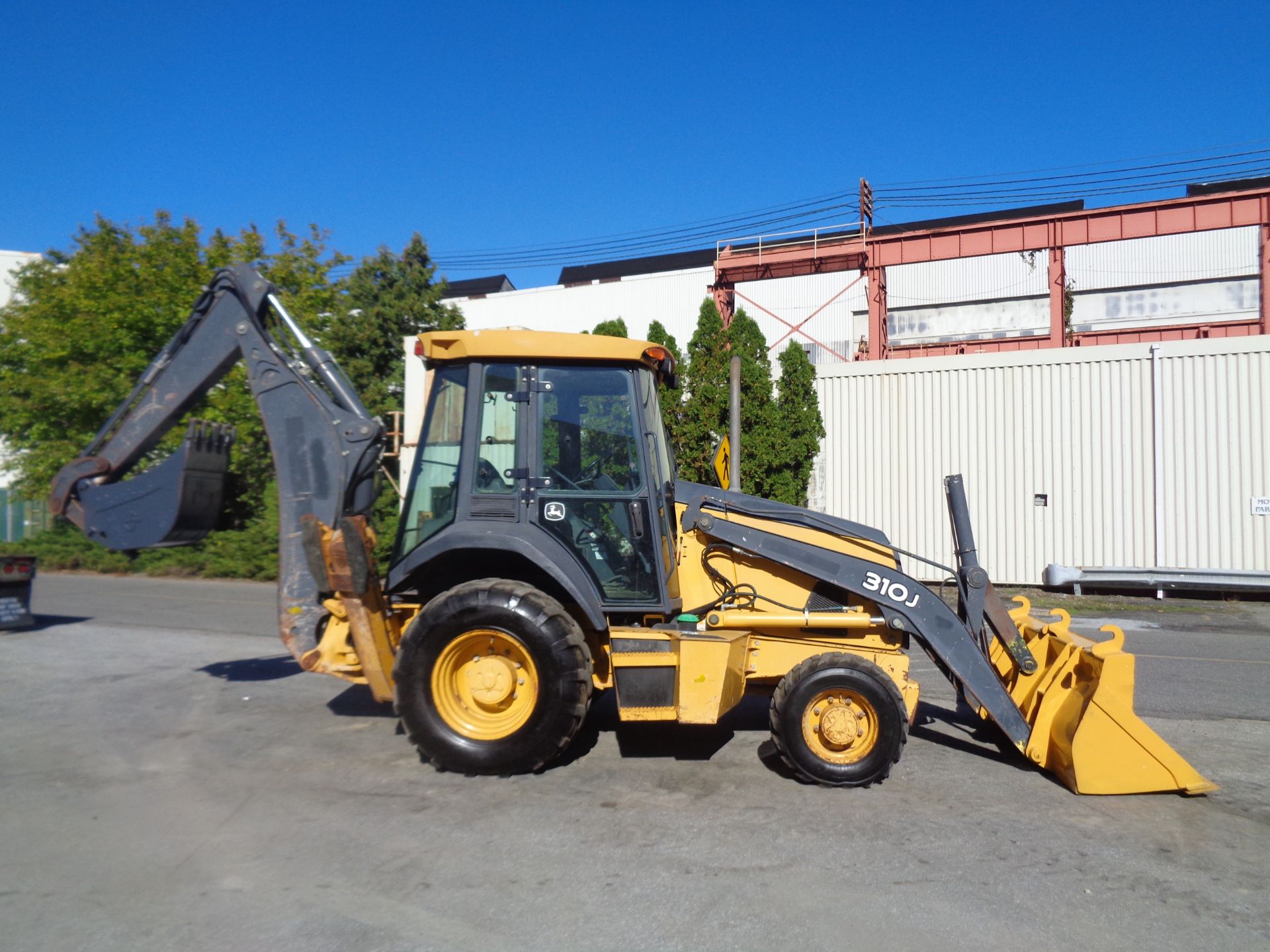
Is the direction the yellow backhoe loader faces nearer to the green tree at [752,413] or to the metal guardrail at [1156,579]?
the metal guardrail

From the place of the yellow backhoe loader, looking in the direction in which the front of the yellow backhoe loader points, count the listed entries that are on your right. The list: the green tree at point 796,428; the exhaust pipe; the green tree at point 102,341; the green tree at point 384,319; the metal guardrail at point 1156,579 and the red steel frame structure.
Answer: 0

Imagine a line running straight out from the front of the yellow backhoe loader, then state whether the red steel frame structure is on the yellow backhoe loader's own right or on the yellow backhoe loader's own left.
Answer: on the yellow backhoe loader's own left

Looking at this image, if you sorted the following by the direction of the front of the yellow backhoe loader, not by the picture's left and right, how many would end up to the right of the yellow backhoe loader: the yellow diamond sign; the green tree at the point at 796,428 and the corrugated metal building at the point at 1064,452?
0

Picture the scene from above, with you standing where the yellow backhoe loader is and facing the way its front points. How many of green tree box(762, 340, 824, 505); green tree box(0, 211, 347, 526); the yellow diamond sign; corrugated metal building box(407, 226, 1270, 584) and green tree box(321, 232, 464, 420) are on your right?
0

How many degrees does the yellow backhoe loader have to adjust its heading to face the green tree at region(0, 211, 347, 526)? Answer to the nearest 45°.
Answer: approximately 135° to its left

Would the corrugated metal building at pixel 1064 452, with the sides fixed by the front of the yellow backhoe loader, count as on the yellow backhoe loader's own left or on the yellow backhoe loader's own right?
on the yellow backhoe loader's own left

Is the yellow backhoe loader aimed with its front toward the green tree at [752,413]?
no

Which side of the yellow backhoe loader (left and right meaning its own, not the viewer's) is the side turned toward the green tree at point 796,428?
left

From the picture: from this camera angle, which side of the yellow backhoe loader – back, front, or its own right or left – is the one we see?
right

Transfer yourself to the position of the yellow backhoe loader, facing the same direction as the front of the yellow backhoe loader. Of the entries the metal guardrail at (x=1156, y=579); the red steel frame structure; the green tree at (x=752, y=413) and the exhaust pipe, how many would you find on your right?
0

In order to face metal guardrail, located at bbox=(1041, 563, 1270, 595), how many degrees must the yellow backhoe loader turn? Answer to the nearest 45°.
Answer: approximately 45° to its left

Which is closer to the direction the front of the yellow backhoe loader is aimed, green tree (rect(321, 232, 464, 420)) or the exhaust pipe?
the exhaust pipe
